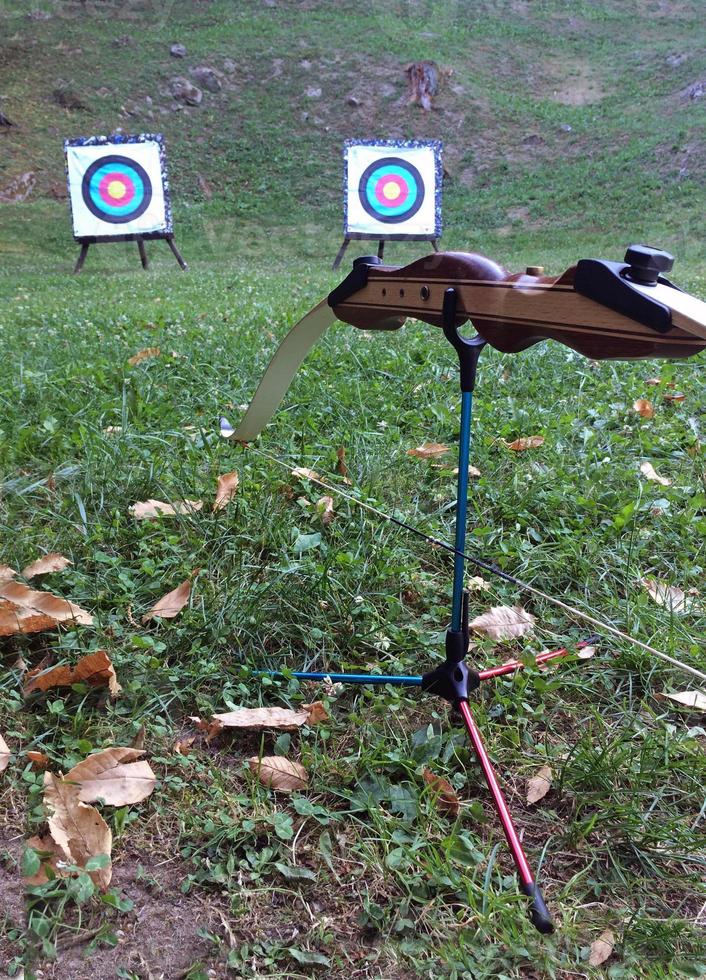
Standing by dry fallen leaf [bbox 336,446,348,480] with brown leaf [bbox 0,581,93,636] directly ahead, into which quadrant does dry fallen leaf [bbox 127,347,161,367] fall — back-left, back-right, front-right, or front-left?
back-right

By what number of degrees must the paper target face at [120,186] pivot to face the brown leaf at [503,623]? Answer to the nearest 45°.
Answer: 0° — it already faces it

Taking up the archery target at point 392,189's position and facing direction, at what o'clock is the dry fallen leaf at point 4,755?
The dry fallen leaf is roughly at 12 o'clock from the archery target.

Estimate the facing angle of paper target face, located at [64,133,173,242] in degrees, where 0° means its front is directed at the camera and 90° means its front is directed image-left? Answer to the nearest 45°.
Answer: approximately 0°

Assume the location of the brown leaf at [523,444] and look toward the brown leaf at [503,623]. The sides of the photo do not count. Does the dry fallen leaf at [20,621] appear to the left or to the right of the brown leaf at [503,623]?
right

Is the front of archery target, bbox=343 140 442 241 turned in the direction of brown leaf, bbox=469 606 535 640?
yes

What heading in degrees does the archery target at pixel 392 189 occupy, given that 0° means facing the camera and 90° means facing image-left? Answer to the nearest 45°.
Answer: approximately 0°

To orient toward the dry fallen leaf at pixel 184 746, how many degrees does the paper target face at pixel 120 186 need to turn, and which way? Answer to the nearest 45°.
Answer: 0° — it already faces it

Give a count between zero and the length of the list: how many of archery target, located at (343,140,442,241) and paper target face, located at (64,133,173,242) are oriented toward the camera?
2

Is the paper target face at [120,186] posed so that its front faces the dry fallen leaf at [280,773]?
yes

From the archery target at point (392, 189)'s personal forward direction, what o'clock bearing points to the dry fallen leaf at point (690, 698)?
The dry fallen leaf is roughly at 12 o'clock from the archery target.

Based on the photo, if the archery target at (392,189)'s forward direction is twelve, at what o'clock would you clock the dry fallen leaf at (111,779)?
The dry fallen leaf is roughly at 12 o'clock from the archery target.
